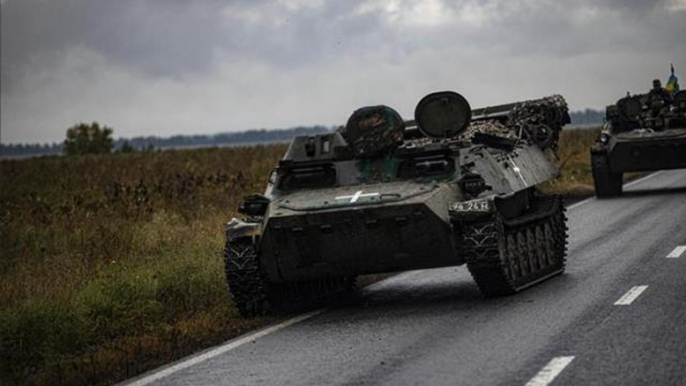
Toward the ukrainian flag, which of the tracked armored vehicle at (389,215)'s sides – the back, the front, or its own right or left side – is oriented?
back

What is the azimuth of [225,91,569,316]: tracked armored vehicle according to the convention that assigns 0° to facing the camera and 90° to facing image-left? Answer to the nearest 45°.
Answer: approximately 45°

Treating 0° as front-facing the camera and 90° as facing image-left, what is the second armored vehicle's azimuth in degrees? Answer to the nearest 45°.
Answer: approximately 0°
